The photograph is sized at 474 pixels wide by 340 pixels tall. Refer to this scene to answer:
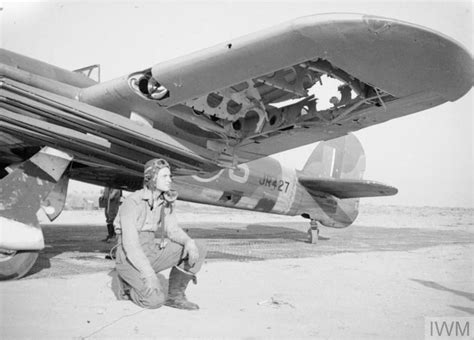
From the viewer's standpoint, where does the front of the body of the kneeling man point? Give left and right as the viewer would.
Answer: facing the viewer and to the right of the viewer

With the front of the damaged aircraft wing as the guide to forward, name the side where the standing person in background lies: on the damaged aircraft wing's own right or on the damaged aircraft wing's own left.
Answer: on the damaged aircraft wing's own right

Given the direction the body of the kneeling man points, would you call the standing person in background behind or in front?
behind

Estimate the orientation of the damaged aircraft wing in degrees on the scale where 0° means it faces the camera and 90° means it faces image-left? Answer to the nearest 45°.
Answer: approximately 45°

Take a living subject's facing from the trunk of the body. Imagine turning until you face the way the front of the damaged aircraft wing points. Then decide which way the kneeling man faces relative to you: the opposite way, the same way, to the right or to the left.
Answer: to the left

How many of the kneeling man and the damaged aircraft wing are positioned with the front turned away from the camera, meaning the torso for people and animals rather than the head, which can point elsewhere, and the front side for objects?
0
